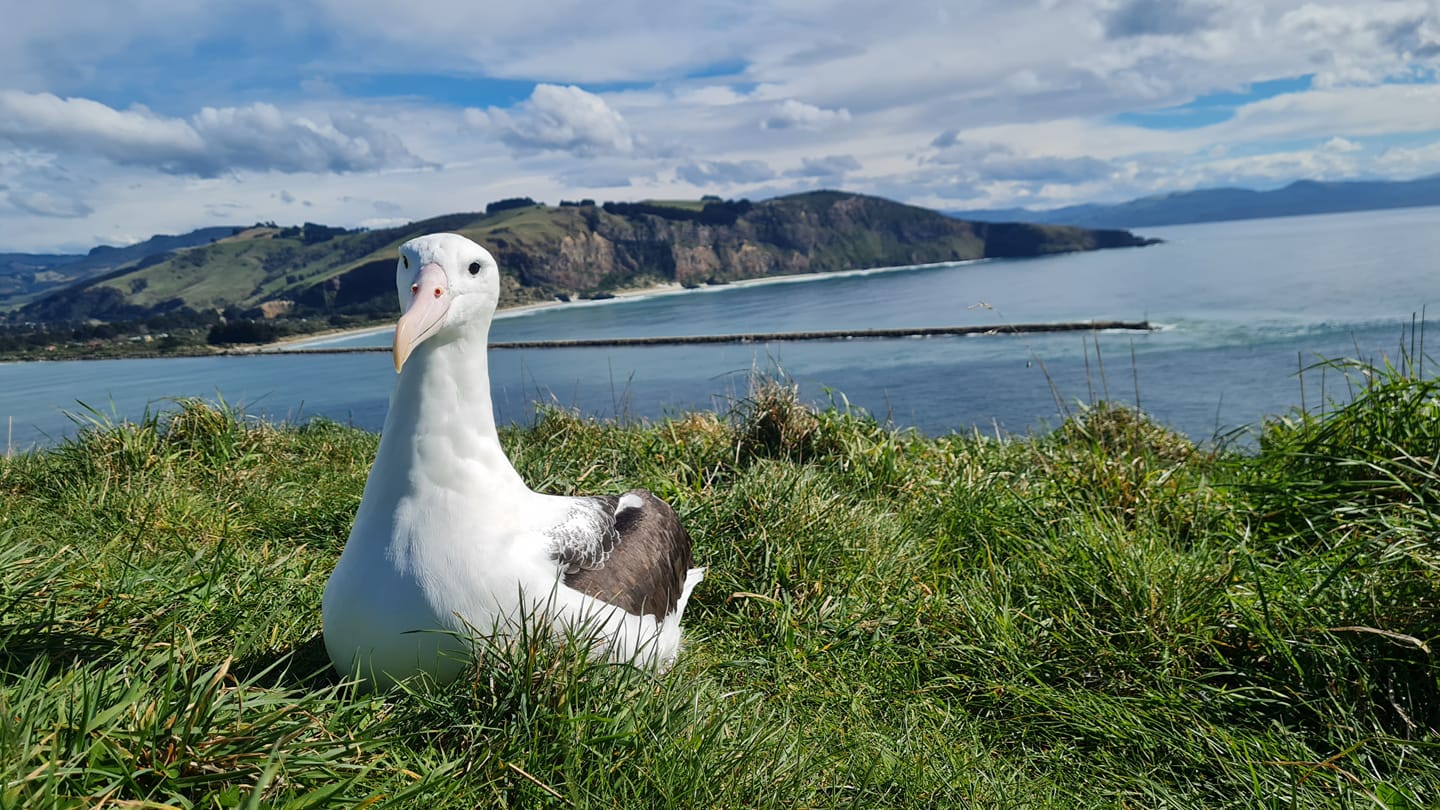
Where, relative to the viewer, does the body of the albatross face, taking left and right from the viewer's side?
facing the viewer and to the left of the viewer
